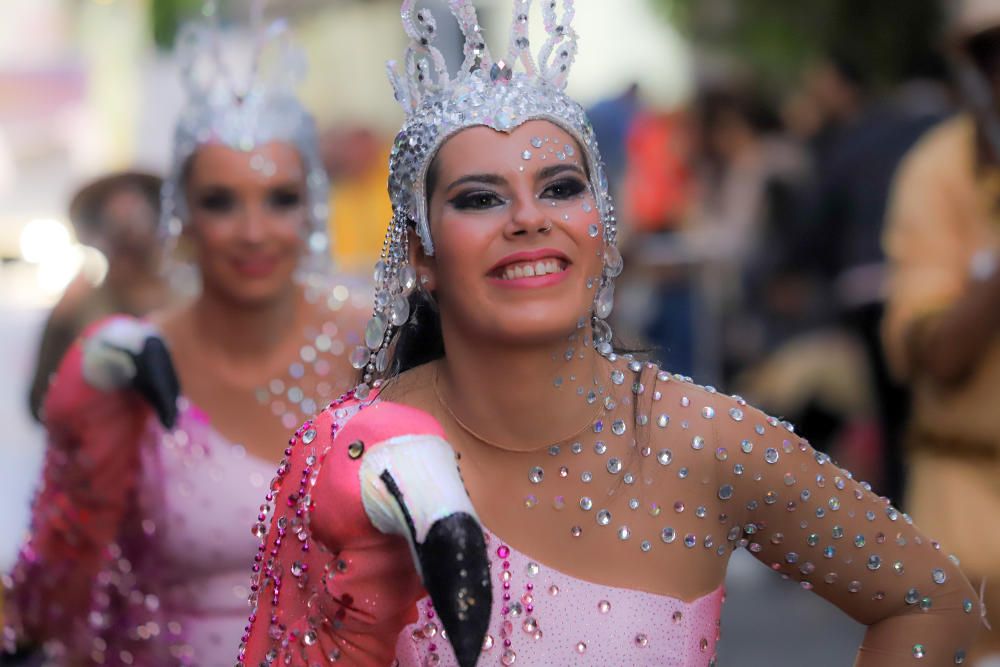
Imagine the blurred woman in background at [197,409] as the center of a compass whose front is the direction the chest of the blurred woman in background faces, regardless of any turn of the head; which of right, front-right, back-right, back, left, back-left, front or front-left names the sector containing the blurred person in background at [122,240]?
back

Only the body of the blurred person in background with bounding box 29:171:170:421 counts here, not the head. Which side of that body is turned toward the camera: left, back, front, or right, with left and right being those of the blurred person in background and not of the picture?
front

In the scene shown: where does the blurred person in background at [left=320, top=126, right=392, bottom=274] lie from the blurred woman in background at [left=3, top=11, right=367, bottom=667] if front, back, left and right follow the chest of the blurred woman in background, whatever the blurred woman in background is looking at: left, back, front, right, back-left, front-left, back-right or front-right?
back

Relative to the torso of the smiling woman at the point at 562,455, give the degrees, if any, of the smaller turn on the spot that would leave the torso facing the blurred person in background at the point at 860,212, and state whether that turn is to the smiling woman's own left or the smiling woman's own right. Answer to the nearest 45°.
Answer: approximately 180°

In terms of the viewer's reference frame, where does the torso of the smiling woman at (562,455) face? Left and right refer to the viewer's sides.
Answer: facing the viewer

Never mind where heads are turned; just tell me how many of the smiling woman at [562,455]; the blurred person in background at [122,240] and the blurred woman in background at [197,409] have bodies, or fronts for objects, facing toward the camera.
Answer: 3

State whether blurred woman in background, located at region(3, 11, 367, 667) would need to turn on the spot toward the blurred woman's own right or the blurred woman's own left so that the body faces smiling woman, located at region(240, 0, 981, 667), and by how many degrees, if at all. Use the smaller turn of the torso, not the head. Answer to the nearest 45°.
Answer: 0° — they already face them

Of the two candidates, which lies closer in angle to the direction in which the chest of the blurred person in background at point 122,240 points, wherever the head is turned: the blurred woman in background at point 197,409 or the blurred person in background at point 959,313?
the blurred woman in background

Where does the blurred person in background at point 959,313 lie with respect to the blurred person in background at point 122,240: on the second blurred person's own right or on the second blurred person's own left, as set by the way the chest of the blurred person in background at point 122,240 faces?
on the second blurred person's own left

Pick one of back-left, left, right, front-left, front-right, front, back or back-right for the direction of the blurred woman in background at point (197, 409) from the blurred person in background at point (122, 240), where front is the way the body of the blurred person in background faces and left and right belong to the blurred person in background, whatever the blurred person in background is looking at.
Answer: front

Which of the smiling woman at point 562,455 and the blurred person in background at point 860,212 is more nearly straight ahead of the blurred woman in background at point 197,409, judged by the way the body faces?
the smiling woman

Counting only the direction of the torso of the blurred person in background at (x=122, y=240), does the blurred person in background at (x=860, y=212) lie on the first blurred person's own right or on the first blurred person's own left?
on the first blurred person's own left

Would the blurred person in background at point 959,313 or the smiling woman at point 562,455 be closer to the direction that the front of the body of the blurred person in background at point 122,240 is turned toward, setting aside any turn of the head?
the smiling woman
